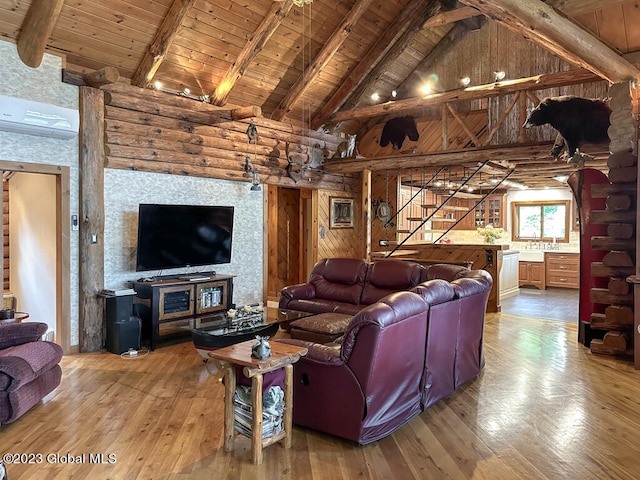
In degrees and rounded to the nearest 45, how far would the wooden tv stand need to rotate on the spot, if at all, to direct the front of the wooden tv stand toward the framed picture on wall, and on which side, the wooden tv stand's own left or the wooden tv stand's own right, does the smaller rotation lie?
approximately 90° to the wooden tv stand's own left

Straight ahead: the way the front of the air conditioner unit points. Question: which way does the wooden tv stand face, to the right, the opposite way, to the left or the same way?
the same way

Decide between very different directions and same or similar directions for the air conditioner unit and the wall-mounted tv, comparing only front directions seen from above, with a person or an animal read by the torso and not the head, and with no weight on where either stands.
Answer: same or similar directions

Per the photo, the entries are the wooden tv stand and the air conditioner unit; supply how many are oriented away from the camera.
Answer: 0

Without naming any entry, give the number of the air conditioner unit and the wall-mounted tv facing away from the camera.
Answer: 0

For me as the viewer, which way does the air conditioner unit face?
facing the viewer and to the right of the viewer

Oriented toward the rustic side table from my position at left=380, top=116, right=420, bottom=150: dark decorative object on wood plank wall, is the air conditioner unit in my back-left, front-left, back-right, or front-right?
front-right

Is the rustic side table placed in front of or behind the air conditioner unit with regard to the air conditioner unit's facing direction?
in front

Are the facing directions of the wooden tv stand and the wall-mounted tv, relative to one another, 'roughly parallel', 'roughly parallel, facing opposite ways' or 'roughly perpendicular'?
roughly parallel

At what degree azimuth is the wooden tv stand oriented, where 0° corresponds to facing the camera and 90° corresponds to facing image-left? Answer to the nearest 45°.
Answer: approximately 315°

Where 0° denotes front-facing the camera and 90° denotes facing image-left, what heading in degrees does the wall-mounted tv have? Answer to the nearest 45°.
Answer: approximately 315°

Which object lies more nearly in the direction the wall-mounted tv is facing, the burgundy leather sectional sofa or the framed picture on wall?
the burgundy leather sectional sofa

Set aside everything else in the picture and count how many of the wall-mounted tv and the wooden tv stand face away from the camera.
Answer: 0
